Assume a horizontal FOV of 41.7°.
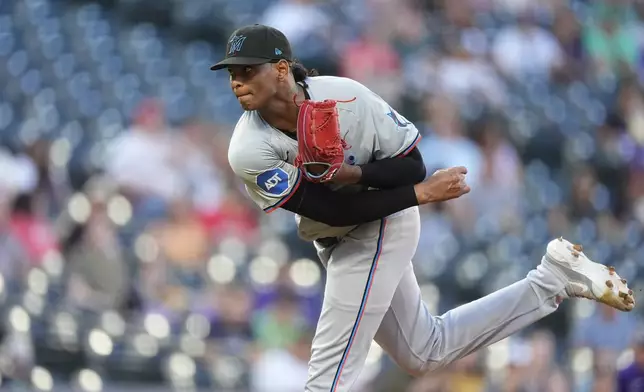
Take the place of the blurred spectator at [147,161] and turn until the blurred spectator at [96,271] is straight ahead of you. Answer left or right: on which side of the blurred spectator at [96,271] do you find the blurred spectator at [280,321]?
left

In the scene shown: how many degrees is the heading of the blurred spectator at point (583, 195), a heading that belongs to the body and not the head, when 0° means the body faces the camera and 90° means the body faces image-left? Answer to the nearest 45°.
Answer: approximately 0°

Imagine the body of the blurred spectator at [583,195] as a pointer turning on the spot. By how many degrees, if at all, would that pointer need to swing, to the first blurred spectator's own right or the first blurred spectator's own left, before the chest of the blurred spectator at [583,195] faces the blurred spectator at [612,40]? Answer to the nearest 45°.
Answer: approximately 180°

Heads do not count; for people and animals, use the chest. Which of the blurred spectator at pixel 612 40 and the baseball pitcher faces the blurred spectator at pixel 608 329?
the blurred spectator at pixel 612 40

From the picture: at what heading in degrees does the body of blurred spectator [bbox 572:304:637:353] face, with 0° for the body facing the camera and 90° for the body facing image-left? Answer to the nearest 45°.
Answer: approximately 0°

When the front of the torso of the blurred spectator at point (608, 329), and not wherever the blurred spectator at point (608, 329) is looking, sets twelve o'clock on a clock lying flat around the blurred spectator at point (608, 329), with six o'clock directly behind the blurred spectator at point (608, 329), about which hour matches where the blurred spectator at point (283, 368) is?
the blurred spectator at point (283, 368) is roughly at 2 o'clock from the blurred spectator at point (608, 329).

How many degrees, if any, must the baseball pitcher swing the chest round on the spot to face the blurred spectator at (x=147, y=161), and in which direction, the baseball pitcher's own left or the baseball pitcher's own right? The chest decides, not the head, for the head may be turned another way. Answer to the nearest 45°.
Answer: approximately 90° to the baseball pitcher's own right

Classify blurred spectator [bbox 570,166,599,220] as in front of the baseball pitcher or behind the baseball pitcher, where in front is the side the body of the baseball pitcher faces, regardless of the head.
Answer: behind
